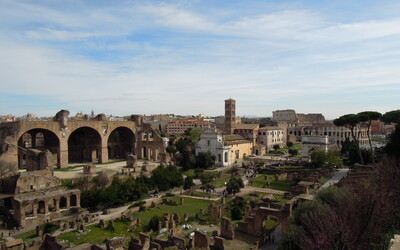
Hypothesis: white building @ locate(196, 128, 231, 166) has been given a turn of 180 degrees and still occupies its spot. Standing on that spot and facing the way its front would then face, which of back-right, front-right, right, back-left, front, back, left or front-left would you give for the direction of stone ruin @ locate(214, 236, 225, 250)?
back-right

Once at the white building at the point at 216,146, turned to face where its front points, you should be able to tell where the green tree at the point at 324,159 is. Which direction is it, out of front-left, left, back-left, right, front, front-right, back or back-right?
left

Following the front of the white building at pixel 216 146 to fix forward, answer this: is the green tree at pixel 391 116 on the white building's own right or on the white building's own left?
on the white building's own left

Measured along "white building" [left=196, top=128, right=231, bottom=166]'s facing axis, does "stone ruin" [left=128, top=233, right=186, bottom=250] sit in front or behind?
in front

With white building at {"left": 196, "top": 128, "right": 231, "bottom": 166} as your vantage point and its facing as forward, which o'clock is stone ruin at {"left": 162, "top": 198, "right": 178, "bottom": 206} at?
The stone ruin is roughly at 11 o'clock from the white building.

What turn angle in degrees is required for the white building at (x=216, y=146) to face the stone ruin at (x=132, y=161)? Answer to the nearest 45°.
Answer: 0° — it already faces it

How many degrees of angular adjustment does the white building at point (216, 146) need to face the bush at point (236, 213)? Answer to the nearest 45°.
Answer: approximately 45° to its left

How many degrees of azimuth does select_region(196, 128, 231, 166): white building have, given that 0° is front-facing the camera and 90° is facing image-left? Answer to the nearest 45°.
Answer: approximately 45°

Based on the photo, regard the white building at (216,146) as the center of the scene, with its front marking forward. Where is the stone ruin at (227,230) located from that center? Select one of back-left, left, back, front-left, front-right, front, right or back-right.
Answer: front-left

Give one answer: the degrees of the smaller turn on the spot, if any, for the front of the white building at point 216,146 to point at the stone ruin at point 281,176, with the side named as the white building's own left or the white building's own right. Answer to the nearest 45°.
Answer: approximately 90° to the white building's own left

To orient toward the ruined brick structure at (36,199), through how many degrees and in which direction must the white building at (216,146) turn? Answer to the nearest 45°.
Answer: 0° — it already faces it

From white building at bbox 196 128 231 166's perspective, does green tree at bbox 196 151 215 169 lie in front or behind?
in front

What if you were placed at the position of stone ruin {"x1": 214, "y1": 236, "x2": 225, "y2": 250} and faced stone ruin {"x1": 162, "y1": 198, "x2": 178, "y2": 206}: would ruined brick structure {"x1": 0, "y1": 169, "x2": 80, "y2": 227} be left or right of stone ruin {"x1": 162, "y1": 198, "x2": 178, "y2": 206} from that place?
left
